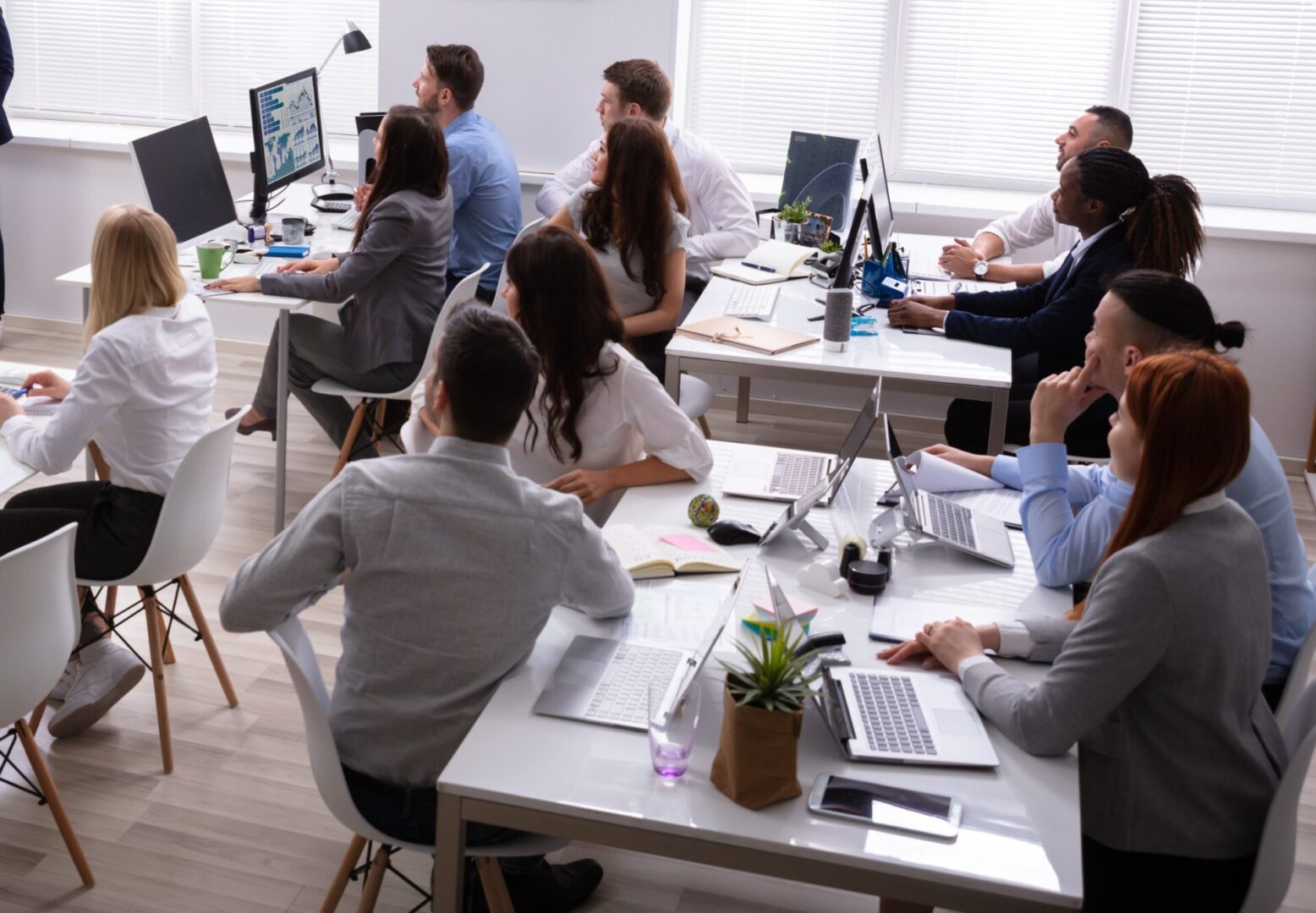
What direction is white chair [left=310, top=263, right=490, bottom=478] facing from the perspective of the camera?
to the viewer's left

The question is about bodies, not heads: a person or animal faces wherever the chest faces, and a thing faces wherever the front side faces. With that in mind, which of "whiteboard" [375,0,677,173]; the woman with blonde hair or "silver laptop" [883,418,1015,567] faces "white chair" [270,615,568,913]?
the whiteboard

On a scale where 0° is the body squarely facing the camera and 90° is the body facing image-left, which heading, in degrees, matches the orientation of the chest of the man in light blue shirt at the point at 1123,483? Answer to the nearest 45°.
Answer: approximately 90°

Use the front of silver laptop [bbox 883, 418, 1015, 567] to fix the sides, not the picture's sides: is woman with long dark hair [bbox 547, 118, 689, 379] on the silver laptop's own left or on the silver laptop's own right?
on the silver laptop's own left

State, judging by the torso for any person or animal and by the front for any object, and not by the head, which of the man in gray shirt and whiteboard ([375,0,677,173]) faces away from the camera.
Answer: the man in gray shirt

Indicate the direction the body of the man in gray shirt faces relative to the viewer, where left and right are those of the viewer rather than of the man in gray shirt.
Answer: facing away from the viewer

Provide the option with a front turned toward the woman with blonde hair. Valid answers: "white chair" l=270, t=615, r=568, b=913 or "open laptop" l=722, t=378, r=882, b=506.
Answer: the open laptop

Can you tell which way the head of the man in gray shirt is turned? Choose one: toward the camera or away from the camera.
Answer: away from the camera

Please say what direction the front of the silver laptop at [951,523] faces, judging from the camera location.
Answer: facing to the right of the viewer

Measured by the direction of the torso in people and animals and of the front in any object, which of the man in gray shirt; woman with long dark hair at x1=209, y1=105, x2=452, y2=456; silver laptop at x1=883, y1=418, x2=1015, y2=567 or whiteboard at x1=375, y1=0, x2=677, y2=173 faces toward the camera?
the whiteboard

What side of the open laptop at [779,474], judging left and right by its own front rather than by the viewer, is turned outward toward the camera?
left
